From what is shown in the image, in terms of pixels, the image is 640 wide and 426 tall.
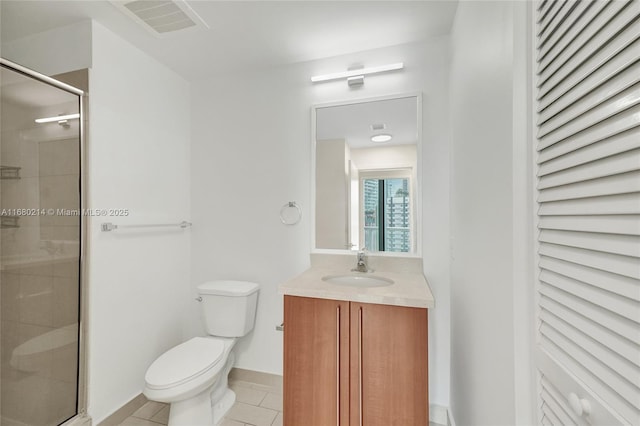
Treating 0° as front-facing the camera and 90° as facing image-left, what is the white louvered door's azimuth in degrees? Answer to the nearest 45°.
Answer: approximately 45°

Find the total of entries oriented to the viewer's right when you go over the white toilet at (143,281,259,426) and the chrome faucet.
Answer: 0

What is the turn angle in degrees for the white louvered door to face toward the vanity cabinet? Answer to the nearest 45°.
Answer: approximately 90° to its right

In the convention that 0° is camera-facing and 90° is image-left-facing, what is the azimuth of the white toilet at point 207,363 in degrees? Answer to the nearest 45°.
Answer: approximately 45°

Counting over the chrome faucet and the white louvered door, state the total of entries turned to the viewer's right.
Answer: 0

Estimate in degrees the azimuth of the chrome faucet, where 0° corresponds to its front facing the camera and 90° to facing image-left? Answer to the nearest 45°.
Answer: approximately 0°

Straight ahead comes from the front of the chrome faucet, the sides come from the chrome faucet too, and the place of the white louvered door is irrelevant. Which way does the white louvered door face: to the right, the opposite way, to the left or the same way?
to the right

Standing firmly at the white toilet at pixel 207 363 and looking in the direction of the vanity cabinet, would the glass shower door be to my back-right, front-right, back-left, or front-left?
back-right

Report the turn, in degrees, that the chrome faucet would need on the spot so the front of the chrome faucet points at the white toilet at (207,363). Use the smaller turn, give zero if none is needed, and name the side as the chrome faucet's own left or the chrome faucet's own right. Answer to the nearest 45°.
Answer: approximately 90° to the chrome faucet's own right
